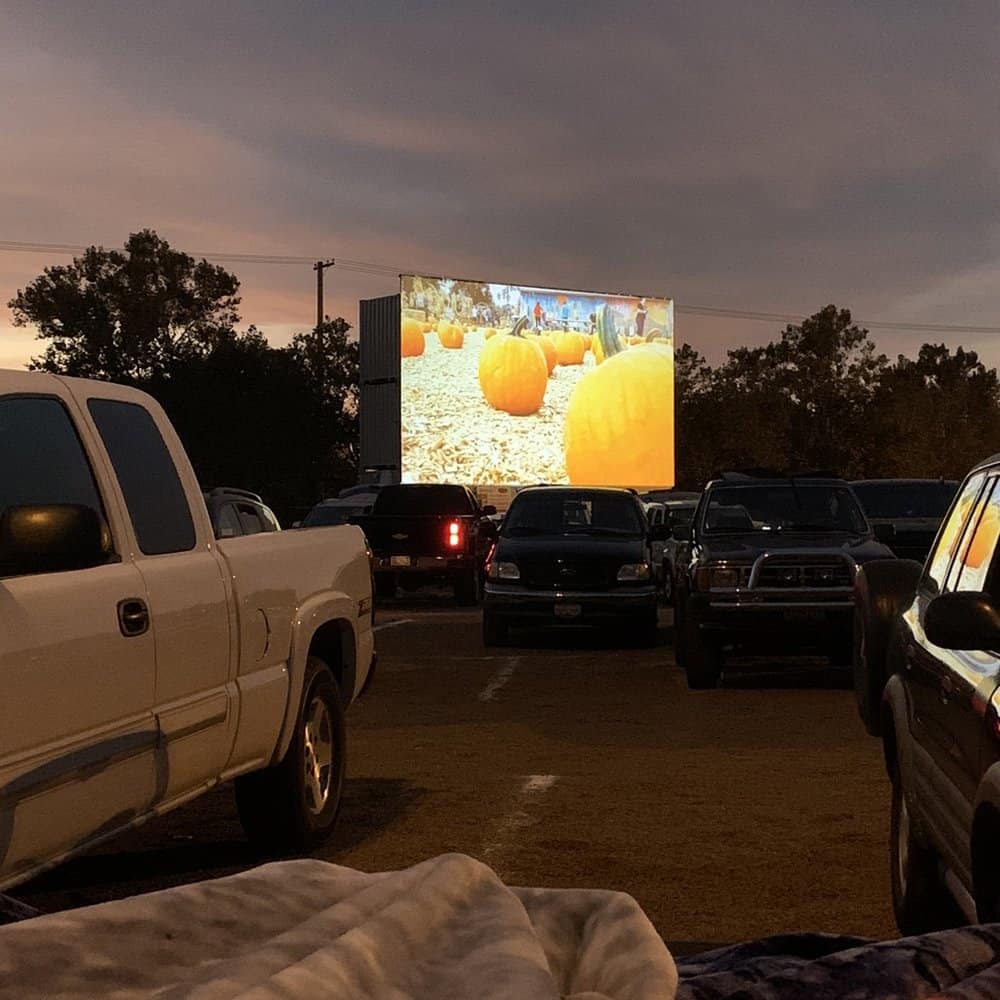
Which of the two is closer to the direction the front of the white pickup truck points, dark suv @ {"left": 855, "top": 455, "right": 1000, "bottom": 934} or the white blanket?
the white blanket

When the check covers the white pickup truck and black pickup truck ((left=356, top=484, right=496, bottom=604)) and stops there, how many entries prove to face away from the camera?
1

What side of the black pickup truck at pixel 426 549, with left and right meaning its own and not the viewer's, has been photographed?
back

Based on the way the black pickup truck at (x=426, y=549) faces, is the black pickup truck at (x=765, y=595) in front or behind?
behind

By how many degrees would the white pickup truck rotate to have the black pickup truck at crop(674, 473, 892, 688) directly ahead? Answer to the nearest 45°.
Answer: approximately 180°

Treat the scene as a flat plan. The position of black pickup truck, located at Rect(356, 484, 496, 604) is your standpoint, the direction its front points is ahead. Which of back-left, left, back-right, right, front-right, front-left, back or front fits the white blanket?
back

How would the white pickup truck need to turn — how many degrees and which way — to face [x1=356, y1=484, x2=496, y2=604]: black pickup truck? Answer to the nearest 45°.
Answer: approximately 135° to its right
